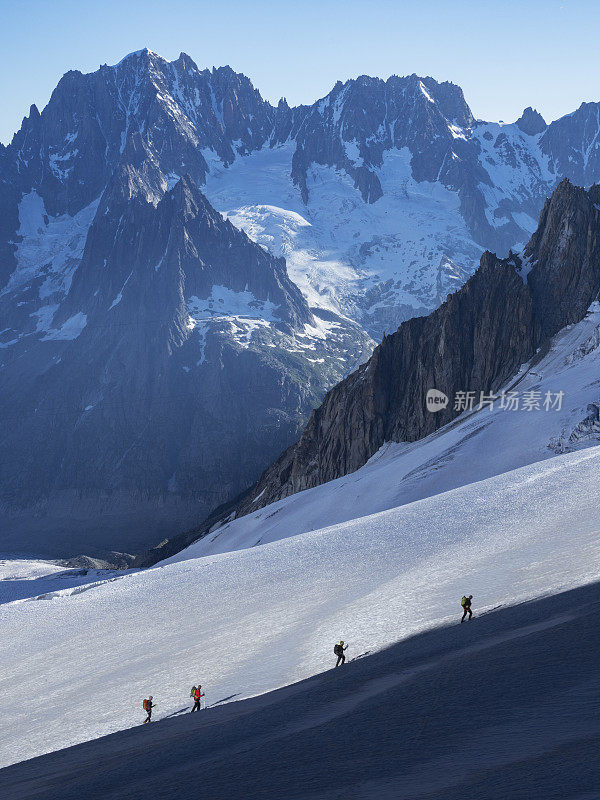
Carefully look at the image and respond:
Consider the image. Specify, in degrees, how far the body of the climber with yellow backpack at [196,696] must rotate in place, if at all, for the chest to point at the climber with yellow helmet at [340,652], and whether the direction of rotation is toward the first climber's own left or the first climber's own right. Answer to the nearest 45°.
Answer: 0° — they already face them

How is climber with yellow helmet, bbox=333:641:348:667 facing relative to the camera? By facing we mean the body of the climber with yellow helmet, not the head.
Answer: to the viewer's right

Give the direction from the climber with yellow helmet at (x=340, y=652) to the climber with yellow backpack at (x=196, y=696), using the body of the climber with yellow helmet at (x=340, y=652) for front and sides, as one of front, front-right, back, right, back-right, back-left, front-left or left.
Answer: back

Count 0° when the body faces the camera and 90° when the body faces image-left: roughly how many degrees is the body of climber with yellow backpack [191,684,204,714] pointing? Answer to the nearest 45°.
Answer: approximately 270°

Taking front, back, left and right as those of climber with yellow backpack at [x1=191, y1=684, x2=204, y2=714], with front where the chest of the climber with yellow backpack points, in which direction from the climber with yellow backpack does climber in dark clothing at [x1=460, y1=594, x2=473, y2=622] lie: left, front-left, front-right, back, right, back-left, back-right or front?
front

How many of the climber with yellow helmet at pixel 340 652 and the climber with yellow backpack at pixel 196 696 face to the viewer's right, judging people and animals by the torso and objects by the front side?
2

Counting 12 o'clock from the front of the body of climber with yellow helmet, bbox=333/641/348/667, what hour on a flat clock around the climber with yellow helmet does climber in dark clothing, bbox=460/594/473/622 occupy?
The climber in dark clothing is roughly at 12 o'clock from the climber with yellow helmet.

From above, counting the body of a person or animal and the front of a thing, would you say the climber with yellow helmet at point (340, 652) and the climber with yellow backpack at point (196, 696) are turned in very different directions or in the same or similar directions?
same or similar directions

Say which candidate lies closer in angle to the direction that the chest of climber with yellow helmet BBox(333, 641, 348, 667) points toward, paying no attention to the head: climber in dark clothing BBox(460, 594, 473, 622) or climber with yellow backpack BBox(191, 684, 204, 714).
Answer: the climber in dark clothing
